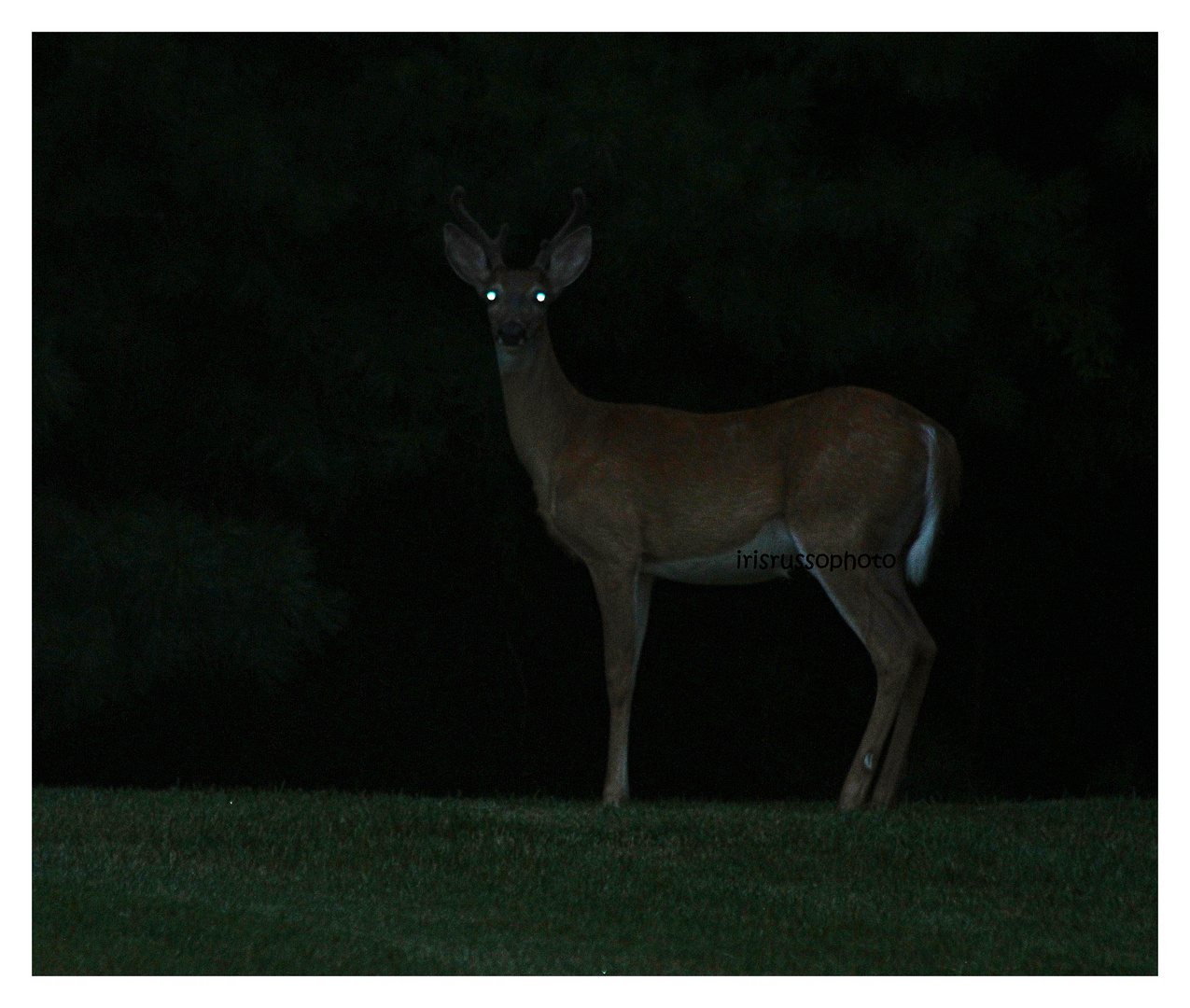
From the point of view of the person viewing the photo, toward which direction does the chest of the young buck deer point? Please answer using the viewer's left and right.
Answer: facing to the left of the viewer
